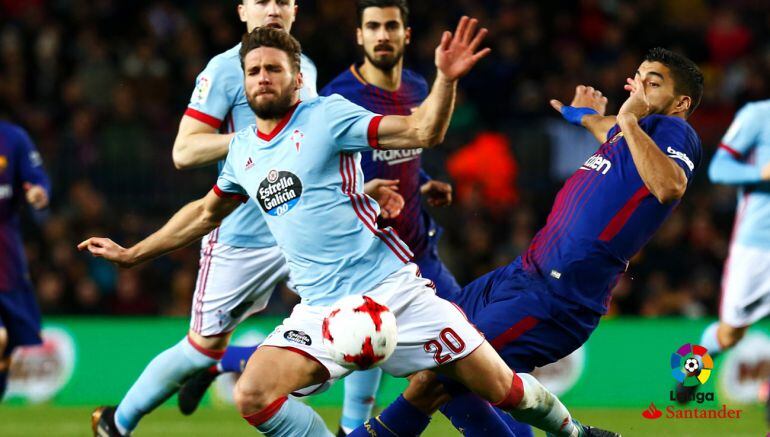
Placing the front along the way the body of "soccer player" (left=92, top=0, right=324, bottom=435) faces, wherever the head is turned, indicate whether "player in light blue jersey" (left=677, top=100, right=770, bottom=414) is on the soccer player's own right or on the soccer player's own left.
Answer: on the soccer player's own left

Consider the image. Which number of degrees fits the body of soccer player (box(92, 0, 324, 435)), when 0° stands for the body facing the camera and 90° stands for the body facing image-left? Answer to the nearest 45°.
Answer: approximately 315°

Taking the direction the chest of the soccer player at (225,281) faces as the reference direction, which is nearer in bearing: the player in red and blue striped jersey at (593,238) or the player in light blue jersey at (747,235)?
the player in red and blue striped jersey

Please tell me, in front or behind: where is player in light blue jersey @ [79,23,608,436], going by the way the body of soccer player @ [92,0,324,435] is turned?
in front

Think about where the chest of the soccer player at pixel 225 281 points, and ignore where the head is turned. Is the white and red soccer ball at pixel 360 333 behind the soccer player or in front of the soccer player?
in front
